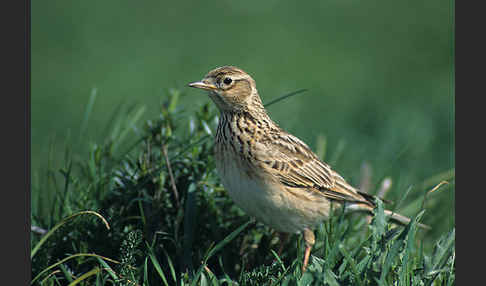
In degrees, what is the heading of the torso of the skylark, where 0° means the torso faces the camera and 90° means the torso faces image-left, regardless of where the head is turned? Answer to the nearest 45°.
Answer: approximately 90°
